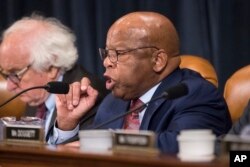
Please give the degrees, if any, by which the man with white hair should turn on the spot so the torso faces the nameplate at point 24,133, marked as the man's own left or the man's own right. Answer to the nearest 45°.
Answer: approximately 45° to the man's own left

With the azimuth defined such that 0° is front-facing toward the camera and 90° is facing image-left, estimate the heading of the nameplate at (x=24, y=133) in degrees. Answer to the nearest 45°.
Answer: approximately 0°

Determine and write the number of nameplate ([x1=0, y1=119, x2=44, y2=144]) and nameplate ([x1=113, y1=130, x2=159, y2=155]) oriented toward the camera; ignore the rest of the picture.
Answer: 2

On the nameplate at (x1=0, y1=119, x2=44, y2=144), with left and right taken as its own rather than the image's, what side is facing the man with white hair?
back

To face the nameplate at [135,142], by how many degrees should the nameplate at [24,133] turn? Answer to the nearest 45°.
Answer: approximately 45° to its left

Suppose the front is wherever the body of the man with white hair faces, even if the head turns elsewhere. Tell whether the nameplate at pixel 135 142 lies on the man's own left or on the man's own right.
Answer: on the man's own left
